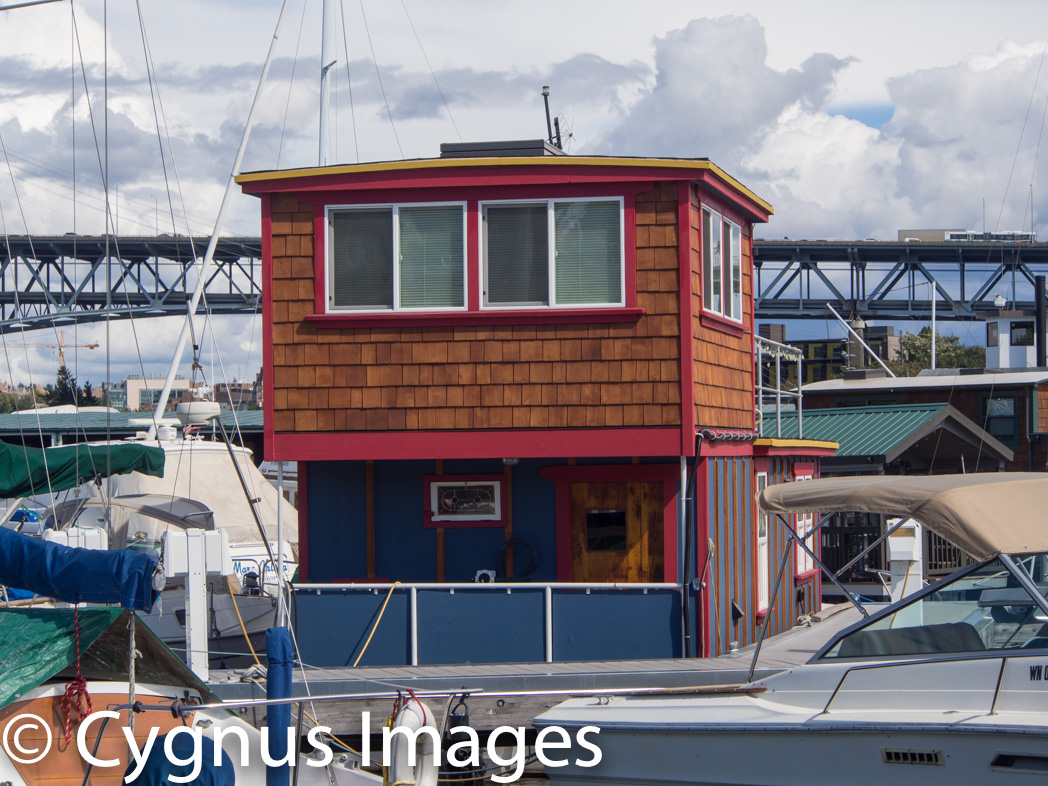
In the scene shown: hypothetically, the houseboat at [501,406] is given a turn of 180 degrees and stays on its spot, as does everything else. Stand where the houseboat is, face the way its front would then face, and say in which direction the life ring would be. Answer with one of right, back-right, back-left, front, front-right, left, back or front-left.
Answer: back

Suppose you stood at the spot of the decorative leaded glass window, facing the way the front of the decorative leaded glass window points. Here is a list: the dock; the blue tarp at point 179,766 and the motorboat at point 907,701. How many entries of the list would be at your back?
0

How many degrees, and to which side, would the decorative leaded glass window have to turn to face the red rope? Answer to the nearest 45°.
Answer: approximately 45° to its right

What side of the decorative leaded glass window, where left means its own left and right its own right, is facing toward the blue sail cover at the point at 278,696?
front

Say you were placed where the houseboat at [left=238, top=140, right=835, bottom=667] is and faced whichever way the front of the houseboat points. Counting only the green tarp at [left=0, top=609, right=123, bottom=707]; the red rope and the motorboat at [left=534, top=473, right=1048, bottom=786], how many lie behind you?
0

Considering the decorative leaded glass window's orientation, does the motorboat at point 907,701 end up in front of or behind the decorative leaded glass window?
in front

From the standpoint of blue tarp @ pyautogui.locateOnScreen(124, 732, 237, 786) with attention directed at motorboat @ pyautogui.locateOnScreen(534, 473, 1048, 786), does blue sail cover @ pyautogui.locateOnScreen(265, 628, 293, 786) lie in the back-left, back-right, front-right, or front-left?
front-left

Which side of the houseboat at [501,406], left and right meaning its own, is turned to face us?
front

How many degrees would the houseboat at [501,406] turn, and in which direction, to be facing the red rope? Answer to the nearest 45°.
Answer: approximately 45° to its right

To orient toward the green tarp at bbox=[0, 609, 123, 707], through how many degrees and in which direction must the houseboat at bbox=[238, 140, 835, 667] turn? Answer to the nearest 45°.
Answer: approximately 45° to its right

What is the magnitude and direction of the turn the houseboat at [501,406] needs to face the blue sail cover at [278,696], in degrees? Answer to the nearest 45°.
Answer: approximately 45° to its right

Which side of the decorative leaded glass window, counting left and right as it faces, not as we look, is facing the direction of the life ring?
front

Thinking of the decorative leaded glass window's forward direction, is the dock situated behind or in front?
in front

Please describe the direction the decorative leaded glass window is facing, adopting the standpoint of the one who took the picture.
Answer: facing the viewer

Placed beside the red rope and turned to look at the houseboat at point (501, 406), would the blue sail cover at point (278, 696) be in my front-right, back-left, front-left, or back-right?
front-right
